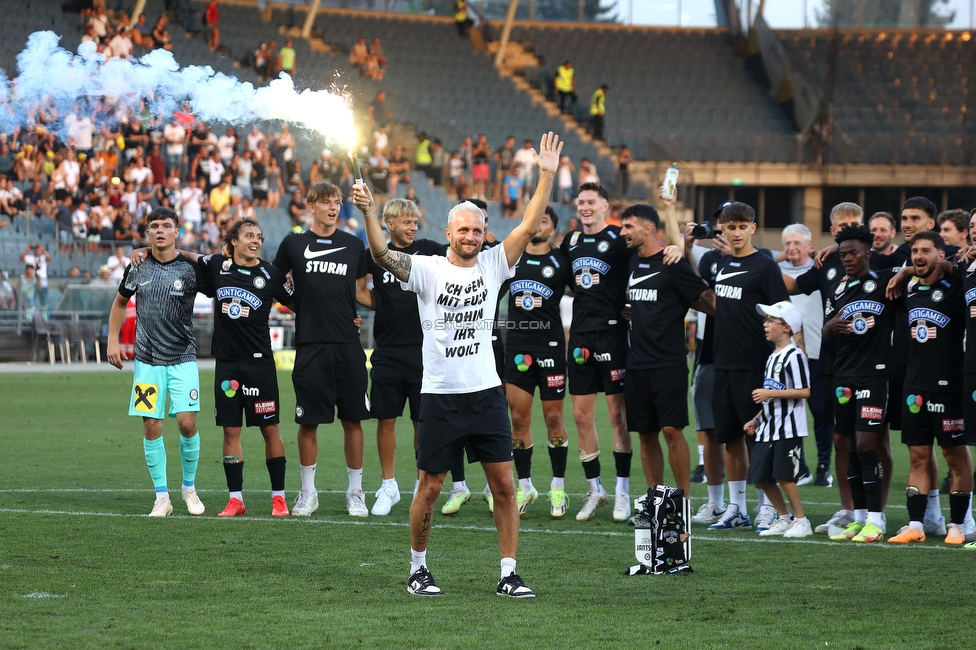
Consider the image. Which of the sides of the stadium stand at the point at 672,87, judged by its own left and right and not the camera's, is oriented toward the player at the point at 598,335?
front

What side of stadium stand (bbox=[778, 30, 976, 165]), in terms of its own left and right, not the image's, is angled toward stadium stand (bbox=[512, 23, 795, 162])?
right

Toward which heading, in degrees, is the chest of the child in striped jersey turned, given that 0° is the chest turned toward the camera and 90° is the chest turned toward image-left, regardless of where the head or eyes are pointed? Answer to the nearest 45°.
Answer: approximately 45°

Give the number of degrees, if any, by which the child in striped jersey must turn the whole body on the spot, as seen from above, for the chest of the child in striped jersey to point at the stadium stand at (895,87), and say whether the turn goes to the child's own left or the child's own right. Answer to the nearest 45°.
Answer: approximately 135° to the child's own right

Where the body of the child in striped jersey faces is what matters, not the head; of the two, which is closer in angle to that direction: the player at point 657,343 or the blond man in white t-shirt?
the blond man in white t-shirt

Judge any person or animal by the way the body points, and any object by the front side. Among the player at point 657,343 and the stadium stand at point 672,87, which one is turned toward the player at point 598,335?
the stadium stand

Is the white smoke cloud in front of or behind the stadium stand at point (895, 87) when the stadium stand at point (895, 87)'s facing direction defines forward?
in front

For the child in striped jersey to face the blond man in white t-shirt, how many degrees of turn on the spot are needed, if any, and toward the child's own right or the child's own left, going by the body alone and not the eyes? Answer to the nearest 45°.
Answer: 0° — they already face them

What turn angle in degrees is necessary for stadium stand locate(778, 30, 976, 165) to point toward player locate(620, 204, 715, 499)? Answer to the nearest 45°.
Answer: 0° — it already faces them

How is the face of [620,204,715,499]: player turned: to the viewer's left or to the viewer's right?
to the viewer's left

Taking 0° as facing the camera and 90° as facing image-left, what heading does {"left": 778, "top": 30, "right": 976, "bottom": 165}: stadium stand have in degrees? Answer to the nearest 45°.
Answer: approximately 0°

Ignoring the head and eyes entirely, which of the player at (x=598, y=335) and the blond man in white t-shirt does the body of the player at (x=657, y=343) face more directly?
the blond man in white t-shirt

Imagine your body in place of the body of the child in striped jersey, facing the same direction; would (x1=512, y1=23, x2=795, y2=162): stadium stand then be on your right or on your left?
on your right

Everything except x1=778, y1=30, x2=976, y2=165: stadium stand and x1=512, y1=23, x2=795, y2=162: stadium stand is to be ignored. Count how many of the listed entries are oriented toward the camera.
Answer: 2

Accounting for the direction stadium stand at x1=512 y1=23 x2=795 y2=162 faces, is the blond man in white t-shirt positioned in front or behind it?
in front

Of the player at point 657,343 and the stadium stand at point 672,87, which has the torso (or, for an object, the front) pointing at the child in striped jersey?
the stadium stand
